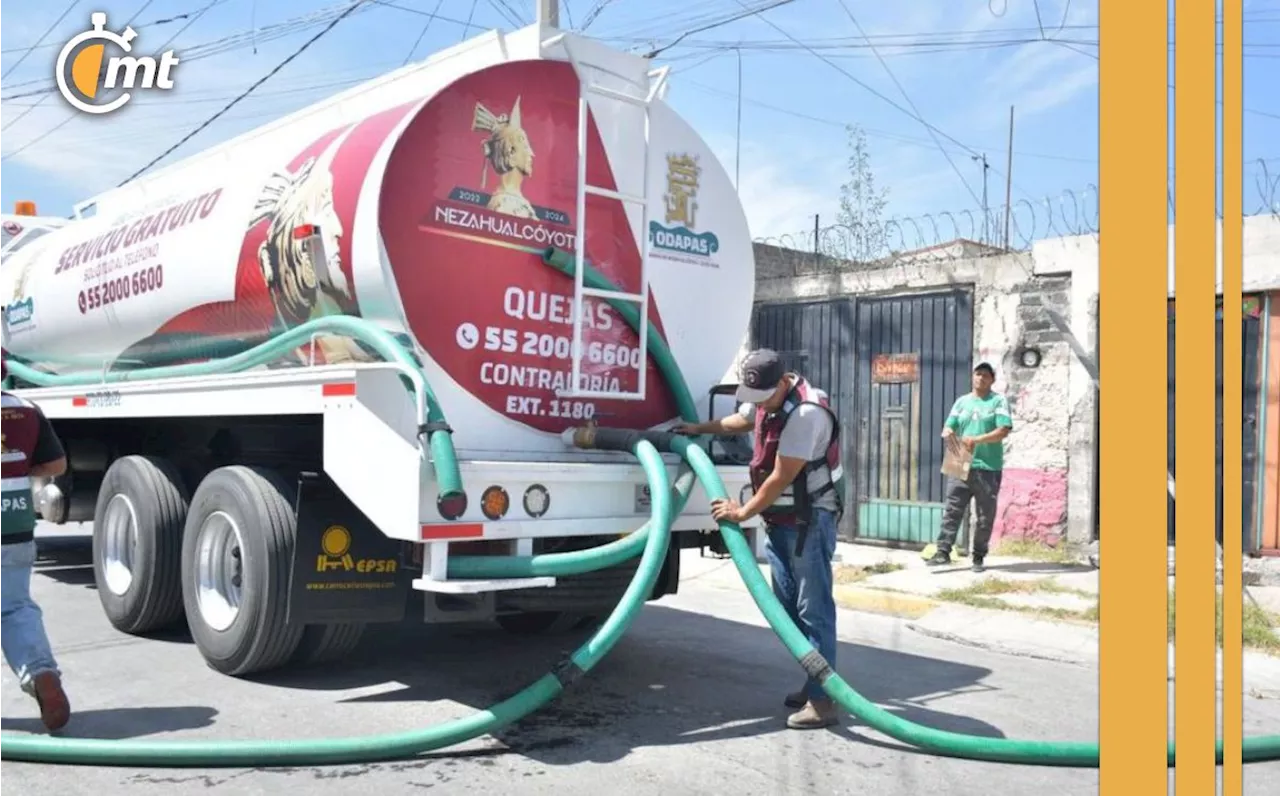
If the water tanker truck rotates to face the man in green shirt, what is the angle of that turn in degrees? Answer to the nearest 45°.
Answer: approximately 90° to its right

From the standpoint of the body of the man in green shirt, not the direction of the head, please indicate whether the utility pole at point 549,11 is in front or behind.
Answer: in front

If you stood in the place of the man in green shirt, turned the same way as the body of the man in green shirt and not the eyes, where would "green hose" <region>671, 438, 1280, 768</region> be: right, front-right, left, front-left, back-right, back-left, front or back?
front-left

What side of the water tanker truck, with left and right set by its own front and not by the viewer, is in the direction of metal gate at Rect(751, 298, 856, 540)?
right

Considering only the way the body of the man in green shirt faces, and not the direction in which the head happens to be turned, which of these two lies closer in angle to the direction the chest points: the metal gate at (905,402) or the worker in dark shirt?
the worker in dark shirt

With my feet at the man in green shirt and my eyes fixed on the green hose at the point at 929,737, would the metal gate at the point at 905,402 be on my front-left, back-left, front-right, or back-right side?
back-right

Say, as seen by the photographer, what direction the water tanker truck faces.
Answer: facing away from the viewer and to the left of the viewer

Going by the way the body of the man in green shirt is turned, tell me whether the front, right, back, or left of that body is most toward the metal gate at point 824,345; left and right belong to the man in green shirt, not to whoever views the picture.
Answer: right

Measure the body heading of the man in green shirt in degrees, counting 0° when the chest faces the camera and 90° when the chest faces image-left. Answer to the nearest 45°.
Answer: approximately 45°

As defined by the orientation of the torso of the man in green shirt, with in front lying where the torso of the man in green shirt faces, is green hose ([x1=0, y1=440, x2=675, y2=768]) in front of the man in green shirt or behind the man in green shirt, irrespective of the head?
in front

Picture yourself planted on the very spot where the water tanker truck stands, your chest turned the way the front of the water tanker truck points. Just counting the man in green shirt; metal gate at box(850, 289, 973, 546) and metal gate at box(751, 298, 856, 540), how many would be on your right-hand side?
3

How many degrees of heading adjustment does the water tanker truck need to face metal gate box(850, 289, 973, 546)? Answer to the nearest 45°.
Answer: approximately 90° to its right
